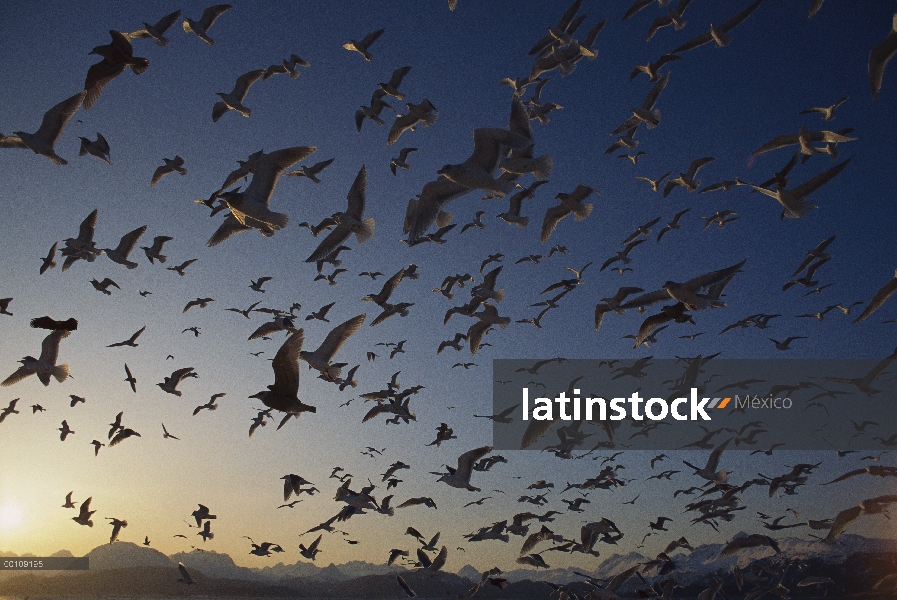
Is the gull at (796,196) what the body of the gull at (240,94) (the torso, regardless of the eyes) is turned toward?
no

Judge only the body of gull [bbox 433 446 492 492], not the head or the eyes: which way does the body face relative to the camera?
to the viewer's left

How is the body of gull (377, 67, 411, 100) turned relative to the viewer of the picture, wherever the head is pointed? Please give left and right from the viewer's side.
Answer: facing to the left of the viewer

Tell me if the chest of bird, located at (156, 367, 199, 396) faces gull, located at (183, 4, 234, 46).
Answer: no
